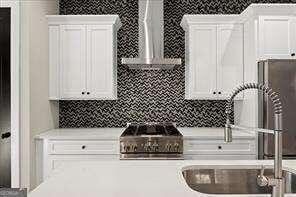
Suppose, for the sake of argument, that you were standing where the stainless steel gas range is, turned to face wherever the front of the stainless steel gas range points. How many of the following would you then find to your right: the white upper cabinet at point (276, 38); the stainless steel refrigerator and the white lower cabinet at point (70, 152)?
1

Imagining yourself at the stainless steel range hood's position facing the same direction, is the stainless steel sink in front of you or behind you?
in front

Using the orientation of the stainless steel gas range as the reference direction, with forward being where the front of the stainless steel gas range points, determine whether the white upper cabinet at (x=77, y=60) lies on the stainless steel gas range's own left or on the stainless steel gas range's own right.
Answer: on the stainless steel gas range's own right

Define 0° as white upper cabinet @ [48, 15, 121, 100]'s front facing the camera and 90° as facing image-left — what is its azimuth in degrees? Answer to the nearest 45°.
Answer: approximately 0°

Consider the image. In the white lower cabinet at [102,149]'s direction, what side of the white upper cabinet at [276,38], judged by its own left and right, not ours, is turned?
right

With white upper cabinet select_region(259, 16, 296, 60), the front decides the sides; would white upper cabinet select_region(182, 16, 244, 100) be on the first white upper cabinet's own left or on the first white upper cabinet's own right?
on the first white upper cabinet's own right
